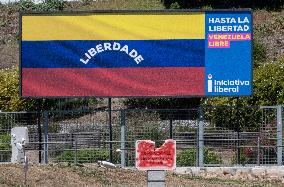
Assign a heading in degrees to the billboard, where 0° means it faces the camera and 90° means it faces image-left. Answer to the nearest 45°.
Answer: approximately 0°
